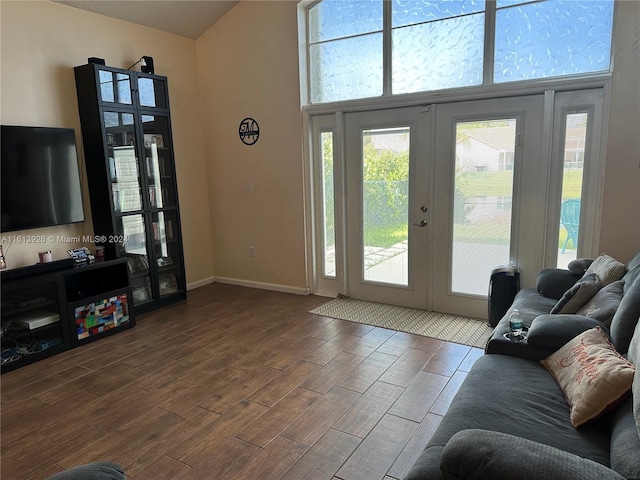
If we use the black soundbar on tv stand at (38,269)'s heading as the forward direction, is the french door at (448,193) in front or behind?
in front

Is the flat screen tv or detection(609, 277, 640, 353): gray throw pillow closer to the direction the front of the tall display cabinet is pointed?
the gray throw pillow

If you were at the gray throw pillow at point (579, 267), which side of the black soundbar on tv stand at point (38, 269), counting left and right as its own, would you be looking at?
front

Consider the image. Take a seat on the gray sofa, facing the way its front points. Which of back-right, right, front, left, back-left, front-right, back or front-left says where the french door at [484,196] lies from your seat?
right

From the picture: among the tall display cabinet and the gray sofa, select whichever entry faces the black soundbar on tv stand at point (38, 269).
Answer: the gray sofa

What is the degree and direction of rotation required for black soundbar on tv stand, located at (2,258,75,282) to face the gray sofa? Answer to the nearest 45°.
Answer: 0° — it already faces it

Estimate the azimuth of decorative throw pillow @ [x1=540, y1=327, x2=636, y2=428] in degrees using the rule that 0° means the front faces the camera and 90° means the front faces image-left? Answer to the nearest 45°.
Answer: approximately 45°

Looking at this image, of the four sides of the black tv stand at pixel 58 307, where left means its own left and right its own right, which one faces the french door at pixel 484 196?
front

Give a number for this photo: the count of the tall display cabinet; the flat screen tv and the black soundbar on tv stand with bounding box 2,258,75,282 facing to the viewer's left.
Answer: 0

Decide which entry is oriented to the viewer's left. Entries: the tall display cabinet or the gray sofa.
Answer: the gray sofa

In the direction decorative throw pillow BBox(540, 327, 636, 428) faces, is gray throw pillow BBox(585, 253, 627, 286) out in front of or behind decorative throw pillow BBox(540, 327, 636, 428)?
behind

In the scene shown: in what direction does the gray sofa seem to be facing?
to the viewer's left

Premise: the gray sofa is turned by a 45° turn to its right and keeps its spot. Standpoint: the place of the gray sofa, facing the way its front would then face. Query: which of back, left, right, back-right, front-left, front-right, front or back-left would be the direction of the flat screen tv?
front-left

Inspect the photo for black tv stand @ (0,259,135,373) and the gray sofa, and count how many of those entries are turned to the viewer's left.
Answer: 1

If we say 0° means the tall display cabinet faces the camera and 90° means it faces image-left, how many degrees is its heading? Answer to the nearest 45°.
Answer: approximately 315°

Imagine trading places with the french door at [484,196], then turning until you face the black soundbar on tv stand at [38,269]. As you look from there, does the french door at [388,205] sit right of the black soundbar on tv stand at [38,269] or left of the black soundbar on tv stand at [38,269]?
right

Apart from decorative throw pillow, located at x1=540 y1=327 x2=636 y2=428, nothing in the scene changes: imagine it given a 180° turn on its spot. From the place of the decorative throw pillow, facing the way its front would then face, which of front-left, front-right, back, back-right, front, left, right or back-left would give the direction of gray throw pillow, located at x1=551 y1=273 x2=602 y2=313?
front-left

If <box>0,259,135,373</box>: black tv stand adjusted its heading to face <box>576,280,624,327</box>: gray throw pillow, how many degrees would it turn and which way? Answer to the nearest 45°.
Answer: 0° — it already faces it

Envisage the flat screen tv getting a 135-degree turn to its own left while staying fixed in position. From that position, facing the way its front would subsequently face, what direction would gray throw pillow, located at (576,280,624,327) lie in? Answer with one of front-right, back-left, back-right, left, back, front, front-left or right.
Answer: back-right

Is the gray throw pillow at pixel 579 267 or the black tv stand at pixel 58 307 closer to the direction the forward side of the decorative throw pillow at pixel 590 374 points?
the black tv stand
